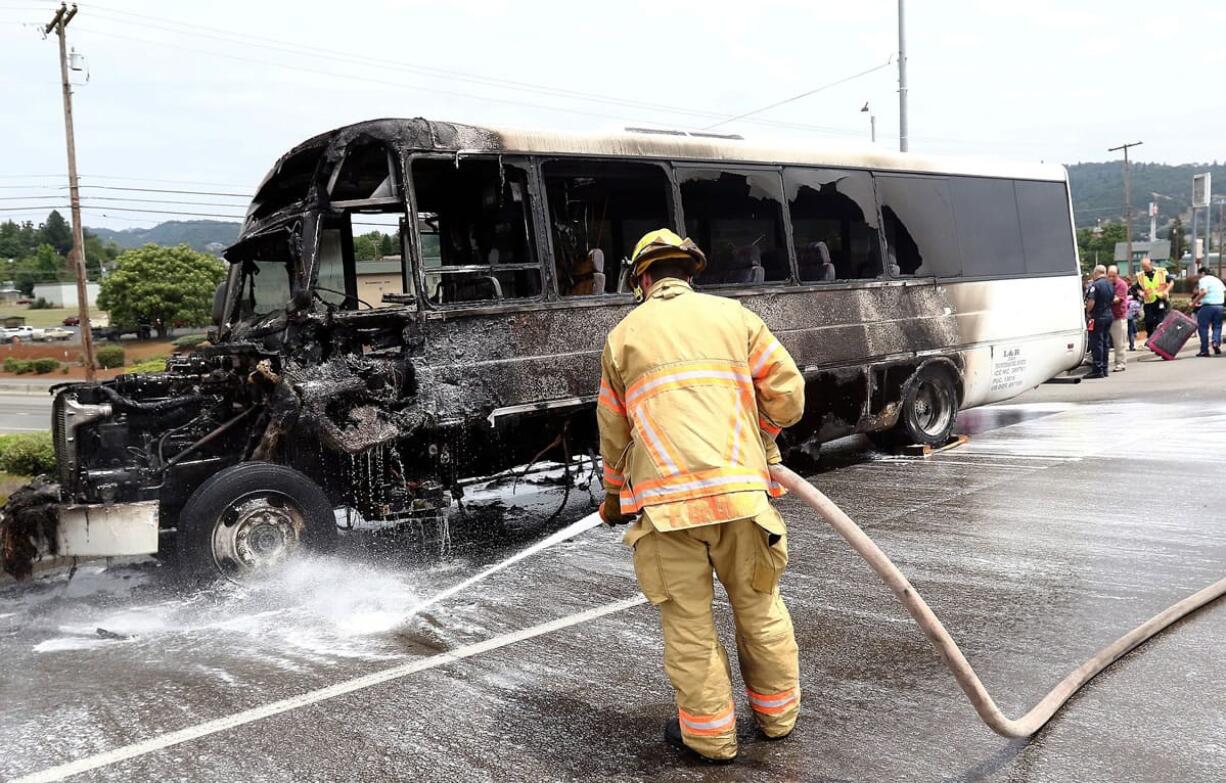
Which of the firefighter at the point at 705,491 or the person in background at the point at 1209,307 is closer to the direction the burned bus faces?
the firefighter

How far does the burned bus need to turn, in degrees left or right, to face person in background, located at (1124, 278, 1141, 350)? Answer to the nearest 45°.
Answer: approximately 180°

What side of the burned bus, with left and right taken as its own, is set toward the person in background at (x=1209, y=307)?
back

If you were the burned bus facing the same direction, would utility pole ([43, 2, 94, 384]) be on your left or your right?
on your right

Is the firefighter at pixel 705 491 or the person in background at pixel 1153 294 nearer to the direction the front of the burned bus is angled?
the firefighter

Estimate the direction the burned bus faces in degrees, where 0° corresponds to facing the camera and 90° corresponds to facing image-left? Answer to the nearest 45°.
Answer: approximately 45°

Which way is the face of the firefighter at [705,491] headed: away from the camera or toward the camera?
away from the camera

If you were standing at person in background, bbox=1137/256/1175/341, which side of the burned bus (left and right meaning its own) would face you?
back

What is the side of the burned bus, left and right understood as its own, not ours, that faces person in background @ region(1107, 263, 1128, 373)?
back
